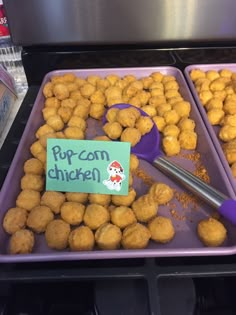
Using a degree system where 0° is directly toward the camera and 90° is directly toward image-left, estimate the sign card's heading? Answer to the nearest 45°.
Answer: approximately 0°
